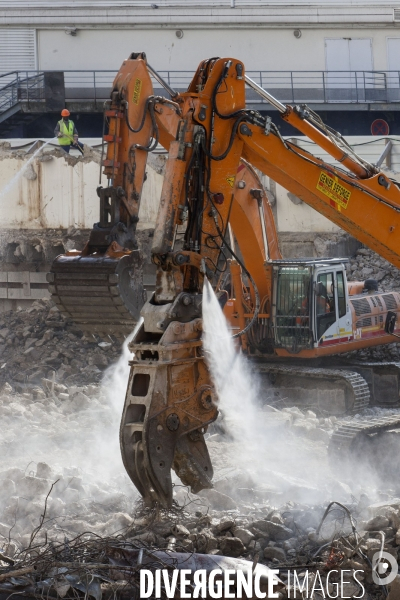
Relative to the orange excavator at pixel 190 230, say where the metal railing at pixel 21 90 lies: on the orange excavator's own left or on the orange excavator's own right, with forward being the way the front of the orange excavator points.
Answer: on the orange excavator's own right

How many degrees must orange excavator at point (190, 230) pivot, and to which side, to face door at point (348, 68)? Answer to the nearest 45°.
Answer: approximately 135° to its right

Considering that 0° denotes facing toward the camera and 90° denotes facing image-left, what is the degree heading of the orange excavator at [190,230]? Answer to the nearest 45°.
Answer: approximately 45°

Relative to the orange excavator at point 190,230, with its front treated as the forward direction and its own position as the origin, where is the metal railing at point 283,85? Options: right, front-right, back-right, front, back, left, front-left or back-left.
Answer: back-right
